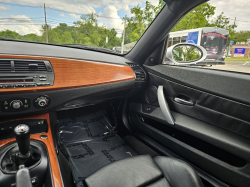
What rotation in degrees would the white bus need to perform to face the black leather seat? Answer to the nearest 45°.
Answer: approximately 45° to its right

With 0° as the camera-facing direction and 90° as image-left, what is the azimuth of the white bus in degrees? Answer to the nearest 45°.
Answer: approximately 315°
